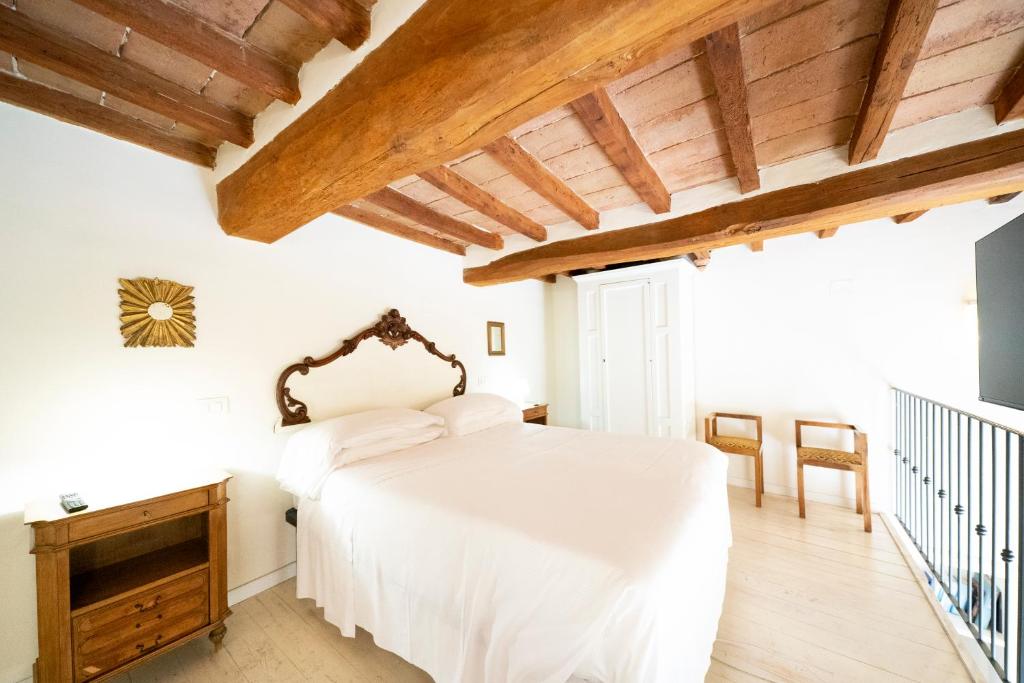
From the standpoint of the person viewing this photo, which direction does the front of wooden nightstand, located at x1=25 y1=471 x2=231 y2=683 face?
facing the viewer and to the right of the viewer

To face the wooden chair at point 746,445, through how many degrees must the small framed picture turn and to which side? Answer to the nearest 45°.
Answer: approximately 45° to its left

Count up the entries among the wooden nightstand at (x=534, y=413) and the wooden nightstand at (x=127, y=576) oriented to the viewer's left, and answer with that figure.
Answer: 0

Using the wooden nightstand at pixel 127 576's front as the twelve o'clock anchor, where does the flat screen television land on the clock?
The flat screen television is roughly at 12 o'clock from the wooden nightstand.

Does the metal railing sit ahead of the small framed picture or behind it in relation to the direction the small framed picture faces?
ahead

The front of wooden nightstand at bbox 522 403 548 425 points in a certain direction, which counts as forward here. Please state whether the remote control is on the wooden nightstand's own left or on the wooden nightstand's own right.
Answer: on the wooden nightstand's own right

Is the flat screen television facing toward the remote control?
yes

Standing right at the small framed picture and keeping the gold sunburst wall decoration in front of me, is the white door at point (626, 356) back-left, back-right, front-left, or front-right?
back-left

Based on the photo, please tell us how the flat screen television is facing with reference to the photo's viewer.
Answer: facing the viewer and to the left of the viewer

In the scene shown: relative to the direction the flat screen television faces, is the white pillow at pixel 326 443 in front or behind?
in front

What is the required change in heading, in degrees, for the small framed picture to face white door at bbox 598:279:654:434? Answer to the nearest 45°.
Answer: approximately 45° to its left

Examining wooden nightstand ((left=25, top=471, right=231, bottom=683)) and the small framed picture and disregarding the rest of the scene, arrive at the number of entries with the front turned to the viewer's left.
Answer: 0

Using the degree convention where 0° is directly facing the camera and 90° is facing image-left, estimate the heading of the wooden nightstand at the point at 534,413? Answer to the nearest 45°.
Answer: approximately 315°

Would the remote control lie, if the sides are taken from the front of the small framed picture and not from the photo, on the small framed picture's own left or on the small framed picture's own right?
on the small framed picture's own right

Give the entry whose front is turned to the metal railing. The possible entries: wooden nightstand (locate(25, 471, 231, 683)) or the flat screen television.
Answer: the wooden nightstand

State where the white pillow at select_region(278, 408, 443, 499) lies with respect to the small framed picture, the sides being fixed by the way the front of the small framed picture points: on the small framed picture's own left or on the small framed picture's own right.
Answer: on the small framed picture's own right

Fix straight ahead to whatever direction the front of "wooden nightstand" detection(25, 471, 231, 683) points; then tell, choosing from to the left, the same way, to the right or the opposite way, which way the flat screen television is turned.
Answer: the opposite way

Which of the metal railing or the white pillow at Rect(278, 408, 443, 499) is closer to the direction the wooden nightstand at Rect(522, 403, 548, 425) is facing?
the metal railing
